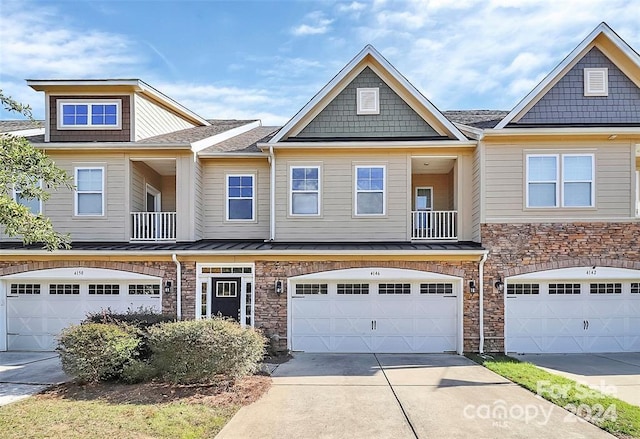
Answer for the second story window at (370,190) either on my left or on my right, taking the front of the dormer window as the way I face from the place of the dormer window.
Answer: on my left

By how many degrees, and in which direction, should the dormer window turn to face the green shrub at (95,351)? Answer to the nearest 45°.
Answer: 0° — it already faces it

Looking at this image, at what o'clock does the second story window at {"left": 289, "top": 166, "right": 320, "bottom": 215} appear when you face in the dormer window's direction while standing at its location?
The second story window is roughly at 10 o'clock from the dormer window.

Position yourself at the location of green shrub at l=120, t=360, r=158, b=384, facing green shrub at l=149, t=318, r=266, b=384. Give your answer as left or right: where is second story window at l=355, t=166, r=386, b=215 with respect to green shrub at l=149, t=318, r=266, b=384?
left

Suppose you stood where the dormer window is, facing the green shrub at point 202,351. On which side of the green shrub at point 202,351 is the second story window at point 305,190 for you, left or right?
left

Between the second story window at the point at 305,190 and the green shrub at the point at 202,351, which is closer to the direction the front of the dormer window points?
the green shrub

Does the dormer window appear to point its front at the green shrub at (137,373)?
yes

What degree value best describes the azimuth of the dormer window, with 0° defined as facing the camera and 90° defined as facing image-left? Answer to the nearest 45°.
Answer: approximately 0°
